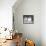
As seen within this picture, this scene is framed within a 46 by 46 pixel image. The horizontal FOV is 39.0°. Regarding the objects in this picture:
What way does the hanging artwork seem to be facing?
toward the camera
